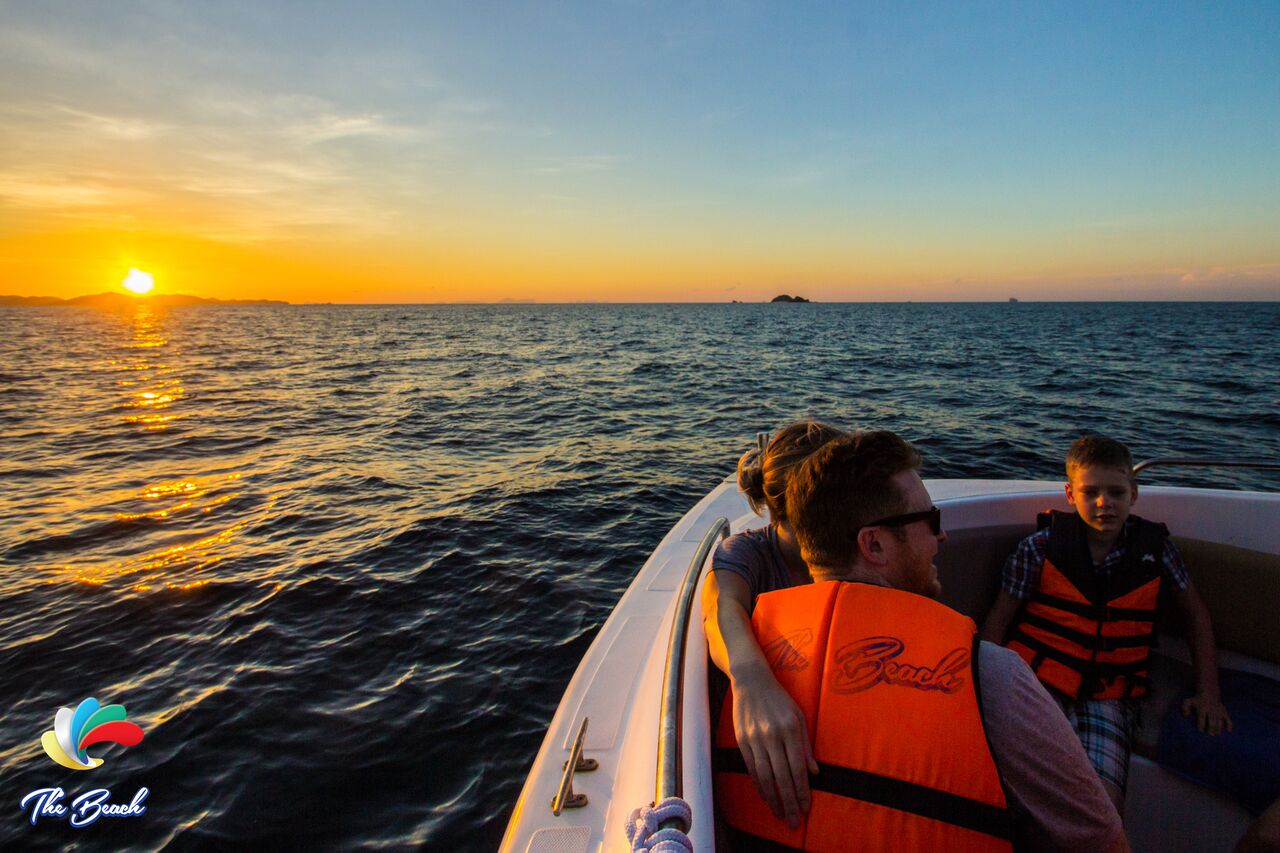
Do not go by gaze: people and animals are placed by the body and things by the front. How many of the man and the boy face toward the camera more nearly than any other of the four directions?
1

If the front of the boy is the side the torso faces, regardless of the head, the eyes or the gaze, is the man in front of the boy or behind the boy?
in front

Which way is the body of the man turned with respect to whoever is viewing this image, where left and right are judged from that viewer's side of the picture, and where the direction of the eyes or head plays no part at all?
facing away from the viewer and to the right of the viewer

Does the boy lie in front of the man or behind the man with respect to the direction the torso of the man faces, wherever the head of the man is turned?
in front

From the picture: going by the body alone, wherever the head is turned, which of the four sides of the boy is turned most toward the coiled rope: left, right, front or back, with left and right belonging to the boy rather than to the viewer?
front
